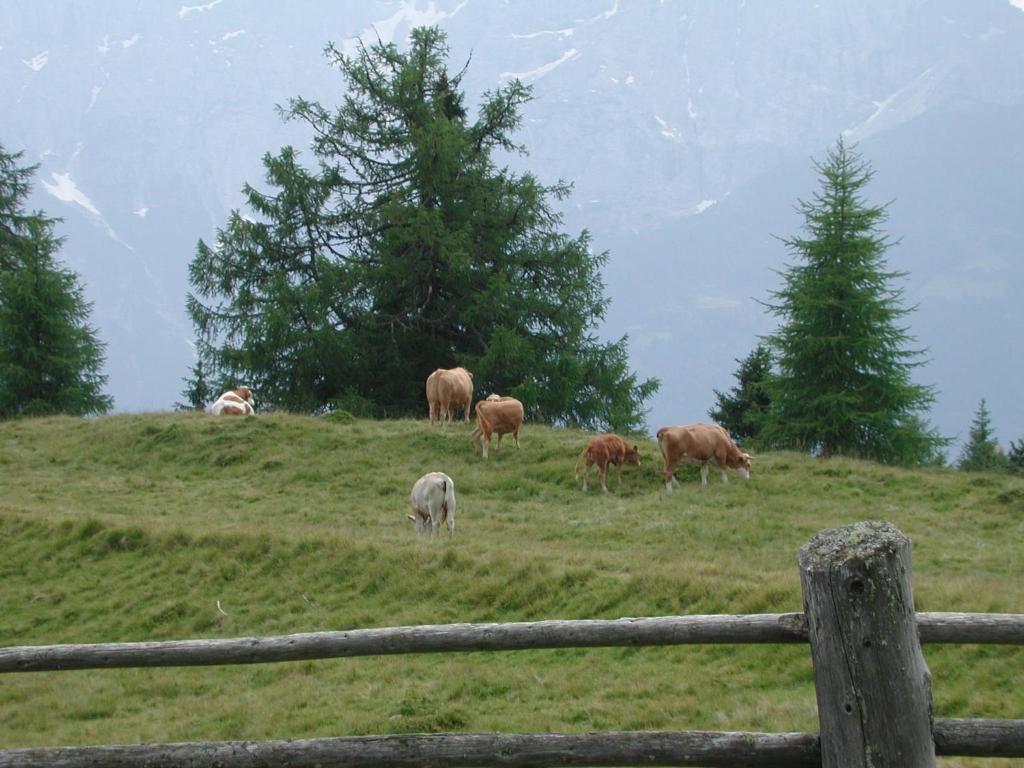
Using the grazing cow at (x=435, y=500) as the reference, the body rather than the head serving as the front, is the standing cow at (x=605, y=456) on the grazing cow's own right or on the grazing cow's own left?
on the grazing cow's own right

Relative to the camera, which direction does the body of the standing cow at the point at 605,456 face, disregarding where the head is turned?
to the viewer's right

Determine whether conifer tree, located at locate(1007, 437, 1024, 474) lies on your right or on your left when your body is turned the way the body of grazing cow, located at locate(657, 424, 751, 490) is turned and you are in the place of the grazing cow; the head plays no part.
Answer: on your left

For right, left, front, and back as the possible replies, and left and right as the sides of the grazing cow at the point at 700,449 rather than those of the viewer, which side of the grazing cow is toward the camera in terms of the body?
right

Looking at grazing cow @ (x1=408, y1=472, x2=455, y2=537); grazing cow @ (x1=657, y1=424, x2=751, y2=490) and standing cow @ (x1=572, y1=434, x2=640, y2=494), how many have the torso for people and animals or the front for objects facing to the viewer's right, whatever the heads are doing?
2

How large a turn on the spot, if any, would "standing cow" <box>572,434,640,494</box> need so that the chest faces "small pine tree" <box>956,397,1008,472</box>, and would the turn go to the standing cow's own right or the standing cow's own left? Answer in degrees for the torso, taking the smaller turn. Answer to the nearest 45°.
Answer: approximately 45° to the standing cow's own left

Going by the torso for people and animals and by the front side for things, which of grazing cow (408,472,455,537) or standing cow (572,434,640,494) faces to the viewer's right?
standing cow (572,434,640,494)

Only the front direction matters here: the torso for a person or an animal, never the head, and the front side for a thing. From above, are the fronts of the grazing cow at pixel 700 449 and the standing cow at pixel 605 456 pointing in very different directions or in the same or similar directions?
same or similar directions

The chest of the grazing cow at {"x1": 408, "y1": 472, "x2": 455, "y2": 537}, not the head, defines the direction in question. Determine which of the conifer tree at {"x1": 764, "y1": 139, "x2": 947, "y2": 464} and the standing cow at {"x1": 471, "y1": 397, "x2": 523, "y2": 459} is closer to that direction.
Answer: the standing cow

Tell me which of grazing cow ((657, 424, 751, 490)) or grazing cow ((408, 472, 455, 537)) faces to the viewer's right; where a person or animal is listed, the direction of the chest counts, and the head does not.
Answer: grazing cow ((657, 424, 751, 490))

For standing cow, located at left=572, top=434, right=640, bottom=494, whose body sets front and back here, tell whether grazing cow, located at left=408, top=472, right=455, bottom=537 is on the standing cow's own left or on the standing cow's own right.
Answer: on the standing cow's own right

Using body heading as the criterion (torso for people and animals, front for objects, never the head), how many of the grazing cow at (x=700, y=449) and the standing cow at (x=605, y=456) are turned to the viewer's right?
2

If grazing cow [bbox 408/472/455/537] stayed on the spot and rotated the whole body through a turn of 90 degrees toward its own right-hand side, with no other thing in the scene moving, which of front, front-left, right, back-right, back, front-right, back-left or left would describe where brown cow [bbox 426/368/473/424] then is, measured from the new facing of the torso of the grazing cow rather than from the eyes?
front-left

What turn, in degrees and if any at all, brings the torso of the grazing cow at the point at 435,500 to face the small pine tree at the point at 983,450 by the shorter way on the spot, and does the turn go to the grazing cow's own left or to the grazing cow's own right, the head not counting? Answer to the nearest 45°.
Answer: approximately 90° to the grazing cow's own right

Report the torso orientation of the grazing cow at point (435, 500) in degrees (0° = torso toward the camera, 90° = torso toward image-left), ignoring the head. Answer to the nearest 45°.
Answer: approximately 135°
